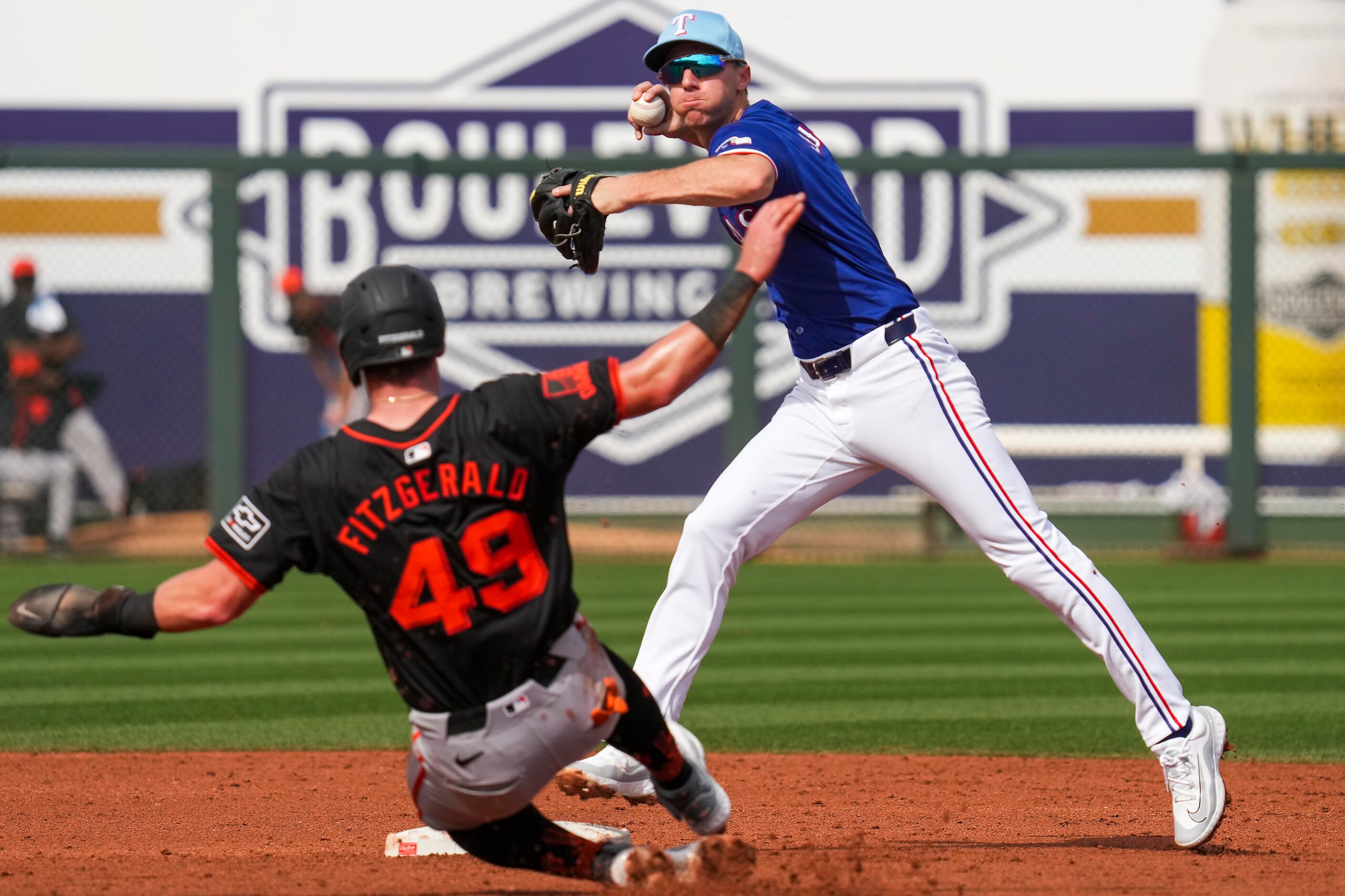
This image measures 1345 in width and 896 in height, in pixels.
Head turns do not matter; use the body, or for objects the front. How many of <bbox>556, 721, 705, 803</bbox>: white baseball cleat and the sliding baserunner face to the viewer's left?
1

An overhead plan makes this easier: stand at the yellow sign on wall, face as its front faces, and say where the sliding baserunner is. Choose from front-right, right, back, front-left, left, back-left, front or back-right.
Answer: front

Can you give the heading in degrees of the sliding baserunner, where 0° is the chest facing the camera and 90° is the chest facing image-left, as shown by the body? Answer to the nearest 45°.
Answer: approximately 180°

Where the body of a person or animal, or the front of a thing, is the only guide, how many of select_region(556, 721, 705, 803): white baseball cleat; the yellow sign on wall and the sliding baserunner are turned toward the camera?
1

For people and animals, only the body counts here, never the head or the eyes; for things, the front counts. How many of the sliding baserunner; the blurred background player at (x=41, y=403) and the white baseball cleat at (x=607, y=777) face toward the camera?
1

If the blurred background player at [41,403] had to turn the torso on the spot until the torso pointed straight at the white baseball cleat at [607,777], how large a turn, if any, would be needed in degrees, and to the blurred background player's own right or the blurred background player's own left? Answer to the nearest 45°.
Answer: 0° — they already face it

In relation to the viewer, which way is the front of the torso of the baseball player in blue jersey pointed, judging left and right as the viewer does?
facing the viewer and to the left of the viewer

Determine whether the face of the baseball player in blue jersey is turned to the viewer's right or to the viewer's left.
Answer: to the viewer's left

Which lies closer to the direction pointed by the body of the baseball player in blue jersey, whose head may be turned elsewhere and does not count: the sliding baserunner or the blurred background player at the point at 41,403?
the sliding baserunner

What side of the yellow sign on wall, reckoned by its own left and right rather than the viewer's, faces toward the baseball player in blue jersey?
front

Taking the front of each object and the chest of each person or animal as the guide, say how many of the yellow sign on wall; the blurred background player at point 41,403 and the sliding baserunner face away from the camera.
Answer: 1

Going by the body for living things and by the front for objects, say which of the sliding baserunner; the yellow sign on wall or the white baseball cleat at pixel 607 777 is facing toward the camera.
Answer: the yellow sign on wall

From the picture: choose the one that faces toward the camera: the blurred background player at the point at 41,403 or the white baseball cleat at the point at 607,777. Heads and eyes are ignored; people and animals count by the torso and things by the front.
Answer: the blurred background player

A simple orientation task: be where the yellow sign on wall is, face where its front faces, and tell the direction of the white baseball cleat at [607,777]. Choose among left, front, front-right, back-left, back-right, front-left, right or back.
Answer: front

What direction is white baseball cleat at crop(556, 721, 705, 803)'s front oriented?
to the viewer's left

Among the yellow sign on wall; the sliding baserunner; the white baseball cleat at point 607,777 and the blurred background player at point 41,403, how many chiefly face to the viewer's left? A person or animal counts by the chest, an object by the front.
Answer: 1

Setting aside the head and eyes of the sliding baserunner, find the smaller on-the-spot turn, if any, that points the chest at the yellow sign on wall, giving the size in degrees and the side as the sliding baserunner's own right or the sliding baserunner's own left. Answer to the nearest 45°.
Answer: approximately 45° to the sliding baserunner's own right

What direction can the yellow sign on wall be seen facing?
toward the camera

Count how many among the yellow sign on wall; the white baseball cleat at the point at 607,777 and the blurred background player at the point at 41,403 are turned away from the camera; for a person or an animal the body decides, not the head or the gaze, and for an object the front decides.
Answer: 0
